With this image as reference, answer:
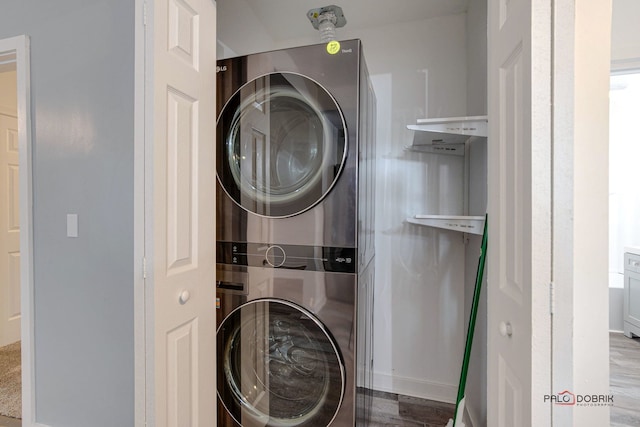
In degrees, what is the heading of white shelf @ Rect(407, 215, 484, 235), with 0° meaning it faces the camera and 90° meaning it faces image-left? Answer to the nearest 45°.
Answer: approximately 45°

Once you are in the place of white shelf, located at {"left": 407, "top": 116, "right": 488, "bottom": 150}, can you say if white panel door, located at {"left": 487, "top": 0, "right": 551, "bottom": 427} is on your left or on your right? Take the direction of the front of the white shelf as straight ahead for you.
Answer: on your left

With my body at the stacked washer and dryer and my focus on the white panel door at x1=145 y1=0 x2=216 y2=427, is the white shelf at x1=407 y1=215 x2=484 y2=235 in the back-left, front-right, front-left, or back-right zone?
back-left

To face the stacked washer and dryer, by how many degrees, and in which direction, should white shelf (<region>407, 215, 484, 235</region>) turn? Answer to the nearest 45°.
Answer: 0° — it already faces it

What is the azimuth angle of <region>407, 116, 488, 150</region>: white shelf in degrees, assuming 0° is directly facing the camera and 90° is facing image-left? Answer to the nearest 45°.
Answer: approximately 45°
